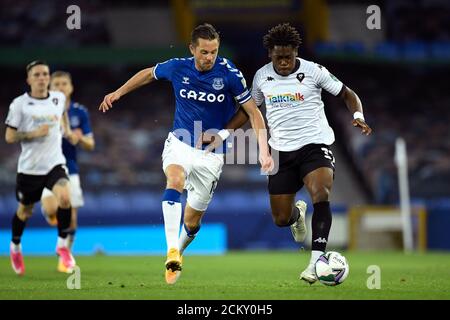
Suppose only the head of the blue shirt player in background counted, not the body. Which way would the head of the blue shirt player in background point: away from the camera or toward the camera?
toward the camera

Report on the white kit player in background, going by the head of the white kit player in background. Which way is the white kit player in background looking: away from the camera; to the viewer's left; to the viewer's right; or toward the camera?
toward the camera

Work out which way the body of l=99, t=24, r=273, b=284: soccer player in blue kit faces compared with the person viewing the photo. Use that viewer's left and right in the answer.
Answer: facing the viewer

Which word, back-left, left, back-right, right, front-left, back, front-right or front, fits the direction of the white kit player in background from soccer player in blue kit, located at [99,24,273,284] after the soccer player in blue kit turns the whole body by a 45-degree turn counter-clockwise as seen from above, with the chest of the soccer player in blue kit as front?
back

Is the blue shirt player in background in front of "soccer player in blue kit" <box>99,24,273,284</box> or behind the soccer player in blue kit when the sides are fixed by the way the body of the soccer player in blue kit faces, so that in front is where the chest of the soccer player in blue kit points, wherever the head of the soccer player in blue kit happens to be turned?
behind

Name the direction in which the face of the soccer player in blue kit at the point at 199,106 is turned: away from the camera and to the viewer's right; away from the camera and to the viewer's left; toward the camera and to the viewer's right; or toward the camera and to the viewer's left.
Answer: toward the camera and to the viewer's right
